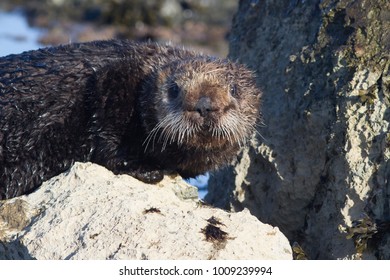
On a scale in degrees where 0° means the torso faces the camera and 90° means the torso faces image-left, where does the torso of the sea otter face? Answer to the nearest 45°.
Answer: approximately 270°

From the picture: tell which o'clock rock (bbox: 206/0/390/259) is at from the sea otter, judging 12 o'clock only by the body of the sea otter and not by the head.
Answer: The rock is roughly at 12 o'clock from the sea otter.
